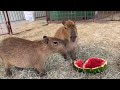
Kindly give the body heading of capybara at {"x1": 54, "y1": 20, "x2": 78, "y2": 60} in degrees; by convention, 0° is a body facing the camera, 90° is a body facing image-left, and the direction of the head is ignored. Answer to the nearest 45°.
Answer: approximately 315°

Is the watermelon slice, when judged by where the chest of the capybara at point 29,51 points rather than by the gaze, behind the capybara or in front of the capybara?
in front

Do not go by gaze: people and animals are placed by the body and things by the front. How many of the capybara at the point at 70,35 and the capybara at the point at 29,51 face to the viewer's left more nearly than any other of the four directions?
0

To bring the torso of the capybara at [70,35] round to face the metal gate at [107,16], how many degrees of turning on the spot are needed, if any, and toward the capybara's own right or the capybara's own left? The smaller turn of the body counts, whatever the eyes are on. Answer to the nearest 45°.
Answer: approximately 90° to the capybara's own left

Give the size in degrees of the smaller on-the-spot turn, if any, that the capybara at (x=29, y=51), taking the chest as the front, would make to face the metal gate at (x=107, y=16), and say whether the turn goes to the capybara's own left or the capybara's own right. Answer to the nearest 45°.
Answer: approximately 45° to the capybara's own left

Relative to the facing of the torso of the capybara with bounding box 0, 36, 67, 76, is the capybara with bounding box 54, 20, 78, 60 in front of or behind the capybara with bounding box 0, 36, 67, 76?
in front

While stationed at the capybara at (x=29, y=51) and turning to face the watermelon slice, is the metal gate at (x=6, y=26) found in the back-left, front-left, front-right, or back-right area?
back-left

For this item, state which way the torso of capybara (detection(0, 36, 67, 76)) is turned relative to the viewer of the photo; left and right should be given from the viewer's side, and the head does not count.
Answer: facing to the right of the viewer
